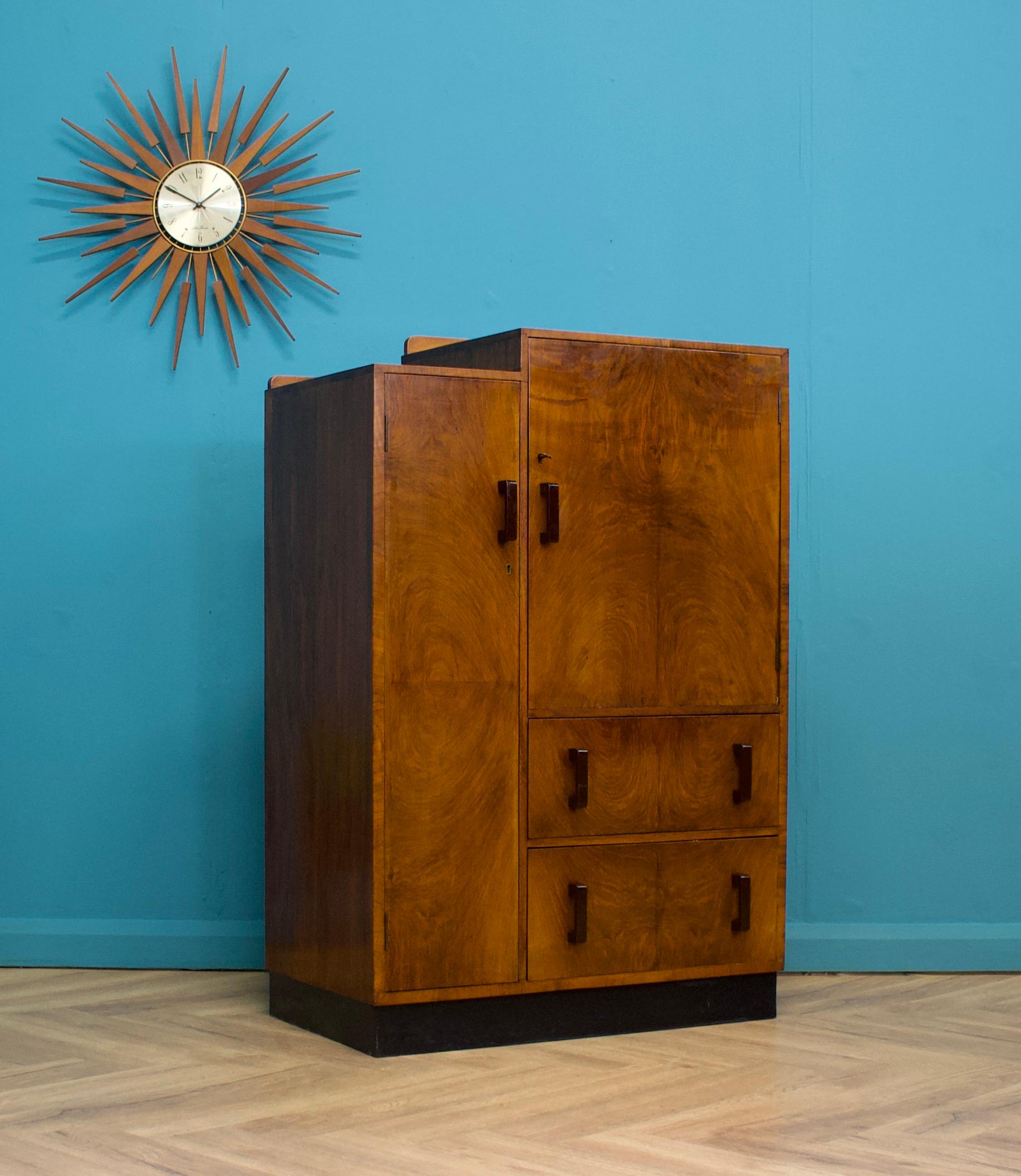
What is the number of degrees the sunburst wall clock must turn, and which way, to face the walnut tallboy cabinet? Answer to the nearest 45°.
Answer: approximately 45° to its left

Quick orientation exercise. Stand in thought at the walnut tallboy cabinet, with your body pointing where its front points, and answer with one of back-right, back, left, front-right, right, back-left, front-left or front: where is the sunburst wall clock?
back

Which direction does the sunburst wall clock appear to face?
toward the camera

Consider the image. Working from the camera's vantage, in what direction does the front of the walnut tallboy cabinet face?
facing the viewer and to the right of the viewer

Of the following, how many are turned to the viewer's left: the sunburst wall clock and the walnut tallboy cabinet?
0
